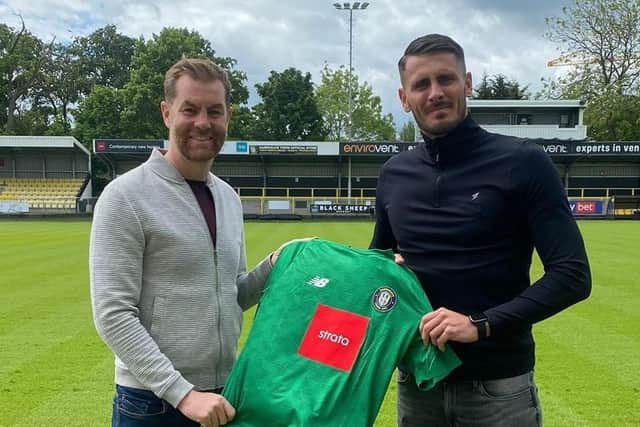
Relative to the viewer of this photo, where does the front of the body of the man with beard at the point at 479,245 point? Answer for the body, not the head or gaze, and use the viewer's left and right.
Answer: facing the viewer and to the left of the viewer

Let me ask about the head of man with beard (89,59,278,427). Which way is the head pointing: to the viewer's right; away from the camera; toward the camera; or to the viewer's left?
toward the camera

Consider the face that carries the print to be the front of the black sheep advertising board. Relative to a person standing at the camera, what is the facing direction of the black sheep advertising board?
facing the viewer

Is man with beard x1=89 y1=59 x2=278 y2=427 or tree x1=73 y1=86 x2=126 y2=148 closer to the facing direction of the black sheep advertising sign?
the man with beard

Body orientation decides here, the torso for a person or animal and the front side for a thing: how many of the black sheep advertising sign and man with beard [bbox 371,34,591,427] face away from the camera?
0

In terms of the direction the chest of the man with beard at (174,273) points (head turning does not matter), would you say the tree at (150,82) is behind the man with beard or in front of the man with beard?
behind

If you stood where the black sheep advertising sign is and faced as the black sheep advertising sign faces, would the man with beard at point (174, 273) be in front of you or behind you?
in front

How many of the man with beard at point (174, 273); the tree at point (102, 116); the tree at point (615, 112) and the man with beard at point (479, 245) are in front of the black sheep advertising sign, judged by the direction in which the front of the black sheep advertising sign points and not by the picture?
2

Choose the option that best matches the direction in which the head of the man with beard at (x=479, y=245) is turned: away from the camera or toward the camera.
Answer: toward the camera

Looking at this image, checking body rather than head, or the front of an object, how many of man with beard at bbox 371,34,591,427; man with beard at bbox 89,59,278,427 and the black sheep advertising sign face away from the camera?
0

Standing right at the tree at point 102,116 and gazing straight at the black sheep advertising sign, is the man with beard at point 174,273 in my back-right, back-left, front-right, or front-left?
front-right

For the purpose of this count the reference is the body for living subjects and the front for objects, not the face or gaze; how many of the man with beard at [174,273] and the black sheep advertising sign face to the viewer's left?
0

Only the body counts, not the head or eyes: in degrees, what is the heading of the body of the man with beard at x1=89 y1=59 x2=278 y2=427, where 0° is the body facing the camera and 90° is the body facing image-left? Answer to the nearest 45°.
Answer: approximately 315°

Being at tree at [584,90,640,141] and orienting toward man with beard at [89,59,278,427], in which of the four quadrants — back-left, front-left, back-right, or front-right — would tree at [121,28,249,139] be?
front-right

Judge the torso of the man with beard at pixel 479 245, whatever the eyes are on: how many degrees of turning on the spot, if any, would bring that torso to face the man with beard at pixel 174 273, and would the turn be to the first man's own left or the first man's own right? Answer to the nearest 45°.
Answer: approximately 45° to the first man's own right
